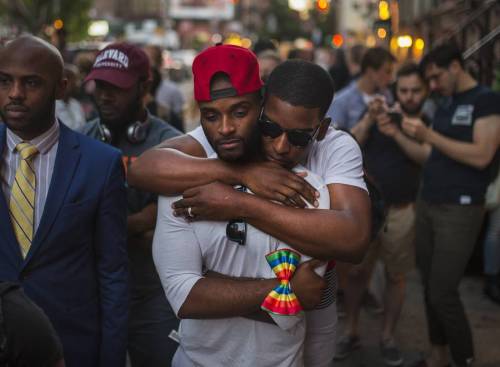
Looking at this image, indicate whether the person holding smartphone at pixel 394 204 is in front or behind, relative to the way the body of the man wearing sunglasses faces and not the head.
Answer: behind

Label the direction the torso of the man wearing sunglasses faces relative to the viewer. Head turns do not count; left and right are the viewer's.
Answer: facing the viewer and to the left of the viewer

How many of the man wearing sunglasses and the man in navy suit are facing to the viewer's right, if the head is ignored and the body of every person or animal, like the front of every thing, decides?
0

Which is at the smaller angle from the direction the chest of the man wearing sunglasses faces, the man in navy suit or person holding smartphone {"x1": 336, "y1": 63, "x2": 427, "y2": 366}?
the man in navy suit

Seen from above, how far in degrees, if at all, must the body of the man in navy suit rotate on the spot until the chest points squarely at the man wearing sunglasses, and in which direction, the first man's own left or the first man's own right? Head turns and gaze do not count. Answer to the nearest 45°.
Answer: approximately 90° to the first man's own left

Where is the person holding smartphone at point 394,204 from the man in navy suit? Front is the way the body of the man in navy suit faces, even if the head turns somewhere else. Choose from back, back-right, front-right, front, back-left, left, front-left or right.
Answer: back
